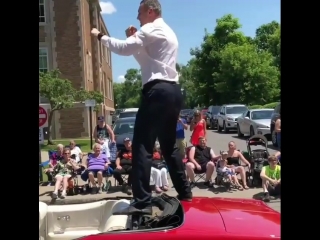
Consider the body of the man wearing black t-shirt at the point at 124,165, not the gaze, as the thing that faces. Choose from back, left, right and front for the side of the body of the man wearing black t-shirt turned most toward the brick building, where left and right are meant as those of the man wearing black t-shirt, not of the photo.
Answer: back

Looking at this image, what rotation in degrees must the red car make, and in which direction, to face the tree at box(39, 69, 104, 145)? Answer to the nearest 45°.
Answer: approximately 90° to its right

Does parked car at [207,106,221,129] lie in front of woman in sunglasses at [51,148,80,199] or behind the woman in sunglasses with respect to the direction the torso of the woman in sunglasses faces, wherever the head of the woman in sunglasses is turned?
behind

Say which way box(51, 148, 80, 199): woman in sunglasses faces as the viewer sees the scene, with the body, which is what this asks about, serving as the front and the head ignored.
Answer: toward the camera

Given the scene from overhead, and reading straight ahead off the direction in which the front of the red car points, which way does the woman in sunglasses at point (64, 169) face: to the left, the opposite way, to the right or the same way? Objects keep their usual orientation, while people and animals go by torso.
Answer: to the left

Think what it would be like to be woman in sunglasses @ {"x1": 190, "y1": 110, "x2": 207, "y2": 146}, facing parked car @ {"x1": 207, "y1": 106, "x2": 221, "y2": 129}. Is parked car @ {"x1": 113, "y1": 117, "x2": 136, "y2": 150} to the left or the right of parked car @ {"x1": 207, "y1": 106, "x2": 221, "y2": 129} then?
left

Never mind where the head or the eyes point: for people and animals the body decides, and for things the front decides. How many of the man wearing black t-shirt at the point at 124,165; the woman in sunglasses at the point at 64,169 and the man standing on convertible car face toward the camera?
2

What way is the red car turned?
to the viewer's left

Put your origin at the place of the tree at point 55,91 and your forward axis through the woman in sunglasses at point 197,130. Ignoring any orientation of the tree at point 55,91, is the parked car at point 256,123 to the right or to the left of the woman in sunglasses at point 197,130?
left

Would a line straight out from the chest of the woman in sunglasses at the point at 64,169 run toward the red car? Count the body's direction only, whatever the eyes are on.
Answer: yes
